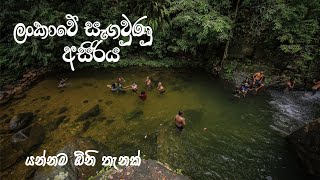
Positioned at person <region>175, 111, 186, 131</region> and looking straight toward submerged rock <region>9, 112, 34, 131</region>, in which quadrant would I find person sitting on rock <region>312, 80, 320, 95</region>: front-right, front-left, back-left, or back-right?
back-right

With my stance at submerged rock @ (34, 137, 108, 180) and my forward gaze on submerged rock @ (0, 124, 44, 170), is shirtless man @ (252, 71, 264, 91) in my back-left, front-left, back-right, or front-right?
back-right

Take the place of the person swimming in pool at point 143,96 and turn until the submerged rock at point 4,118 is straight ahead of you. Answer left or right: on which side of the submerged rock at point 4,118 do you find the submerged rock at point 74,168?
left
